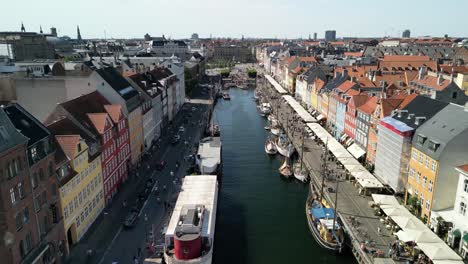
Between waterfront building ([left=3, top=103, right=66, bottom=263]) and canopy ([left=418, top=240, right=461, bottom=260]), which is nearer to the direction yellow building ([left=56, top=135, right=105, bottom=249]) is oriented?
the canopy

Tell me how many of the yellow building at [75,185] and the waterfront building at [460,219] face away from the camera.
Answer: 0

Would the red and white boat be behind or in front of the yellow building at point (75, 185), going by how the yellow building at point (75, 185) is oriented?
in front

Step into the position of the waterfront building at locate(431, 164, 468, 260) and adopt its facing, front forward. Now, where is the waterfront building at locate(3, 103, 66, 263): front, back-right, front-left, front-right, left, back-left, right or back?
front

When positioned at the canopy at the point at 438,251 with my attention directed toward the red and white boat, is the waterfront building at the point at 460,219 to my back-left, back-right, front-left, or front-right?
back-right

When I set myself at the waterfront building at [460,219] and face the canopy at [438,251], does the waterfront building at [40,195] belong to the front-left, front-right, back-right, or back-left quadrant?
front-right

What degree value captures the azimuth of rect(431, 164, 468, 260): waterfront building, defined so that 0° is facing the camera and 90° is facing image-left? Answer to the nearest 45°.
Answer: approximately 45°

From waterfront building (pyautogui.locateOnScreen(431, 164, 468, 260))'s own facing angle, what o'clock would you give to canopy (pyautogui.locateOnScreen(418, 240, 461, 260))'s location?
The canopy is roughly at 11 o'clock from the waterfront building.

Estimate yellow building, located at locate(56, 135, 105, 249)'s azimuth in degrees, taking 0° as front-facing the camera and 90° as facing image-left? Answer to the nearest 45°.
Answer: approximately 315°
